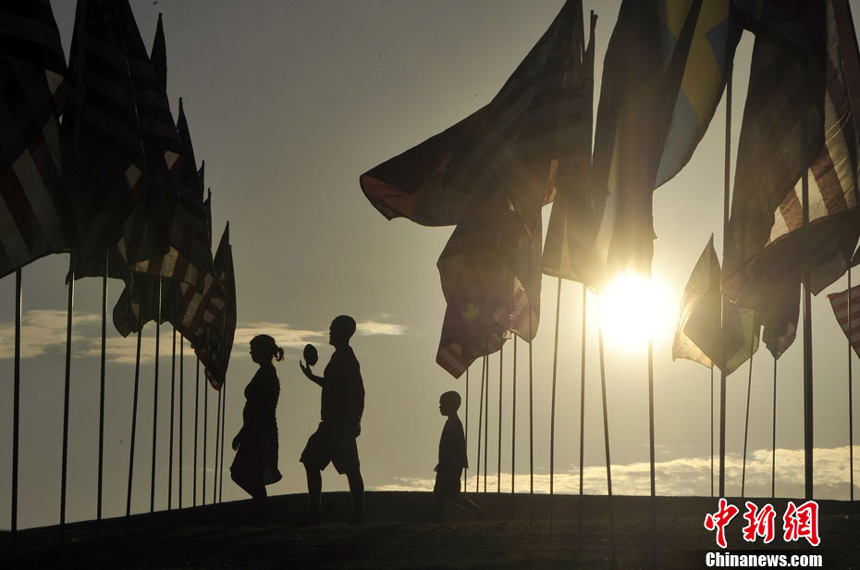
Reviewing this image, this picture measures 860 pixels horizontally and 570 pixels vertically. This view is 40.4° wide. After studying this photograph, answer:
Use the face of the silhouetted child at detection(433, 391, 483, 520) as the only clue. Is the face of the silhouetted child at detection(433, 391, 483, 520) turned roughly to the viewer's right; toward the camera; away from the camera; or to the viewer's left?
to the viewer's left

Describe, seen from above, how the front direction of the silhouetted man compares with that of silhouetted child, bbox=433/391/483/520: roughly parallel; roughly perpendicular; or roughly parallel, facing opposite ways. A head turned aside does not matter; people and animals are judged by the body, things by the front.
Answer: roughly parallel

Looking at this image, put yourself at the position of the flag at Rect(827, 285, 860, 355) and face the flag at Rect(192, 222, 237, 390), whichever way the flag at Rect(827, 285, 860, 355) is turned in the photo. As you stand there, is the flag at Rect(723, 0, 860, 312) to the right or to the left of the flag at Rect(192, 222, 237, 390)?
left

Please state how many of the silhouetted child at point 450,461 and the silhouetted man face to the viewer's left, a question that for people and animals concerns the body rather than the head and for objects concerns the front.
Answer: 2

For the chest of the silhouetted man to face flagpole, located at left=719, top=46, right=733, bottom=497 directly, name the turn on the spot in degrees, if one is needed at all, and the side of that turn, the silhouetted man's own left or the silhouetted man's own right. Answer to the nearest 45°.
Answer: approximately 135° to the silhouetted man's own left

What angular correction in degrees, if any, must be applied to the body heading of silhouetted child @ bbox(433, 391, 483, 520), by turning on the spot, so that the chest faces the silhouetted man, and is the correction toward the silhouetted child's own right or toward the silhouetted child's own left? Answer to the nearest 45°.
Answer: approximately 45° to the silhouetted child's own left

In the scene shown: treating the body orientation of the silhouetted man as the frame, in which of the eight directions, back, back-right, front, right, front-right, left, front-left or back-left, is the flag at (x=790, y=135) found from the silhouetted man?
back-left

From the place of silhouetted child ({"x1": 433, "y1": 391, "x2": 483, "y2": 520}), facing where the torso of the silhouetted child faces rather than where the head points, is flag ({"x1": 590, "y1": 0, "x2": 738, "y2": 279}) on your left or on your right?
on your left

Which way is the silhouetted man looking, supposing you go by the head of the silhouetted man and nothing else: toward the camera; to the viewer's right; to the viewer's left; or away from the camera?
to the viewer's left

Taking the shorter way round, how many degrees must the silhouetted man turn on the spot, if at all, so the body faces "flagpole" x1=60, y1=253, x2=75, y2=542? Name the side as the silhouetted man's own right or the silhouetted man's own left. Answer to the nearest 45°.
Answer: approximately 45° to the silhouetted man's own left

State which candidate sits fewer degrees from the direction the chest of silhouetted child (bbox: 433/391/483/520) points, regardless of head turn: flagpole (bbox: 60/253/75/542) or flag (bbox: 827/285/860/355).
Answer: the flagpole

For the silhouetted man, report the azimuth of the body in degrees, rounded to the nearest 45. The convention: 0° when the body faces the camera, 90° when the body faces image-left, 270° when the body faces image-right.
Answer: approximately 90°

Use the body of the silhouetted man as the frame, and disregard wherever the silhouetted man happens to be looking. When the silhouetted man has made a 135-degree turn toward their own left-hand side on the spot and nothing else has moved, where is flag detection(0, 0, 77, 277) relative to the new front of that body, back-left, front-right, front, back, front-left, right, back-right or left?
right

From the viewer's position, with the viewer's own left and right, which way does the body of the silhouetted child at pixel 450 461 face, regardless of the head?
facing to the left of the viewer
